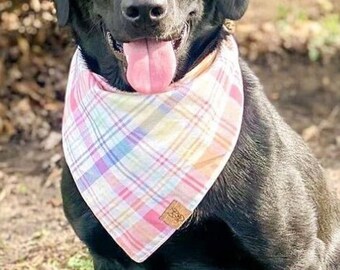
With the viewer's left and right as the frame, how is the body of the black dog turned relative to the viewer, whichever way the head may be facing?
facing the viewer and to the left of the viewer
